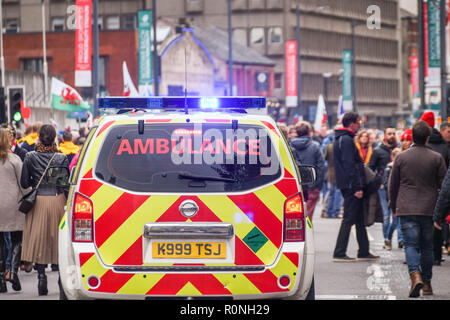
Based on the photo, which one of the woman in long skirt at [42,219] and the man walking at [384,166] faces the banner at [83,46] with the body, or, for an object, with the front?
the woman in long skirt

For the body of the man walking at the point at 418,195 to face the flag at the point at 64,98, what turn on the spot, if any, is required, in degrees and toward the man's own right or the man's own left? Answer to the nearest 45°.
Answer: approximately 45° to the man's own left

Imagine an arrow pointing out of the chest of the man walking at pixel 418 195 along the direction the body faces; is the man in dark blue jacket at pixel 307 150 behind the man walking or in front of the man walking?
in front

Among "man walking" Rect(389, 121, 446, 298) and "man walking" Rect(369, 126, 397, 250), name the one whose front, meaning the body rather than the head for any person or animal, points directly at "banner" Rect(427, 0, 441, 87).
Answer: "man walking" Rect(389, 121, 446, 298)

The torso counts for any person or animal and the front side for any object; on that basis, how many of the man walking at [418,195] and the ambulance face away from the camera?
2

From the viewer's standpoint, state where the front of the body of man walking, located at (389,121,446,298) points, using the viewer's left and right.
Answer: facing away from the viewer

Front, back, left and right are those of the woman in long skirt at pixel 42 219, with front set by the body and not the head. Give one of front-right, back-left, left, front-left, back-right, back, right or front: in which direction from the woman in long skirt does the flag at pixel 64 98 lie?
front

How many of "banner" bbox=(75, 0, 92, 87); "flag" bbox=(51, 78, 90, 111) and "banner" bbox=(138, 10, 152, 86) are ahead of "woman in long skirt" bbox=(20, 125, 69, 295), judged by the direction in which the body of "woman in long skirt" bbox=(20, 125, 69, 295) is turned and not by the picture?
3

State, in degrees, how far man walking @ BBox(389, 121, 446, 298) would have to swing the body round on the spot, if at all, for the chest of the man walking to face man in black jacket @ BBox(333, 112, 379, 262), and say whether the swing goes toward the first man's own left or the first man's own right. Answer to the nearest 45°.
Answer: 0° — they already face them

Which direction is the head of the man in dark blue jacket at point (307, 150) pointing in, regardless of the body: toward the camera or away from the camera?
away from the camera

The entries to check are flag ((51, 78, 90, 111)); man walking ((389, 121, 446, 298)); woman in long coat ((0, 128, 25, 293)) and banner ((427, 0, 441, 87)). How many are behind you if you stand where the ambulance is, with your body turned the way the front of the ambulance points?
0

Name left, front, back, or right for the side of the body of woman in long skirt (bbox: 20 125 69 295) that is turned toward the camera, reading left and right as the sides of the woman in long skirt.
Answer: back

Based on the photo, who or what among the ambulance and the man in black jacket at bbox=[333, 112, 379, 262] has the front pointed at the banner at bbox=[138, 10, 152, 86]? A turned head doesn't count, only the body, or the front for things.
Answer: the ambulance

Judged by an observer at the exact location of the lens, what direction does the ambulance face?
facing away from the viewer

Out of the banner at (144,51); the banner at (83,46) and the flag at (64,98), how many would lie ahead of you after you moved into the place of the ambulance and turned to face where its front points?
3

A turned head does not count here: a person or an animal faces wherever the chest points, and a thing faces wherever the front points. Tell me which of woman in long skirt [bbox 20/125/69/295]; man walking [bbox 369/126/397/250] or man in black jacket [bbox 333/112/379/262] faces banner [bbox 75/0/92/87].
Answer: the woman in long skirt

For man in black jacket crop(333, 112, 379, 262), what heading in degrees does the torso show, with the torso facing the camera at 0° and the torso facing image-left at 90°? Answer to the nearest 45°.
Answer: approximately 270°

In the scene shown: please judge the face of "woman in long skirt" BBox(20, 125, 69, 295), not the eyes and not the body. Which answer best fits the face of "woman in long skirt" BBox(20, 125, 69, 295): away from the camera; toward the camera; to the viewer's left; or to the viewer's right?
away from the camera
